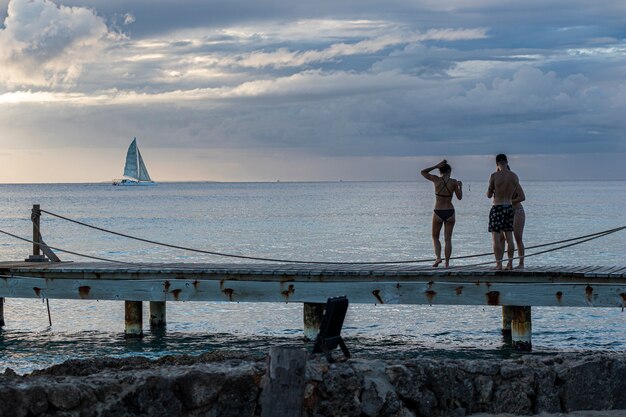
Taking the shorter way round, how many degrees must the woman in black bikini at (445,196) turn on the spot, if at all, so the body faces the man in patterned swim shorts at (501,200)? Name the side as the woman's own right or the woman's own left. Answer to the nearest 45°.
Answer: approximately 135° to the woman's own right

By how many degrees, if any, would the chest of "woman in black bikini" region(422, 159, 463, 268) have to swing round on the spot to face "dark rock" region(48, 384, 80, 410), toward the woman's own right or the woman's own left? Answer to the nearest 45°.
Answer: approximately 180°

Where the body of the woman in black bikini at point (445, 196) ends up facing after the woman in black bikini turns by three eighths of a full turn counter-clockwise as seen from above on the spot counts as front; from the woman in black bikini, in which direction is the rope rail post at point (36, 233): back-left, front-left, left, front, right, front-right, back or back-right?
front-right

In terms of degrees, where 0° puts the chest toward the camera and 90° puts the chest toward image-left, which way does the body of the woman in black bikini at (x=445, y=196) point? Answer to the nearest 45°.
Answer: approximately 180°

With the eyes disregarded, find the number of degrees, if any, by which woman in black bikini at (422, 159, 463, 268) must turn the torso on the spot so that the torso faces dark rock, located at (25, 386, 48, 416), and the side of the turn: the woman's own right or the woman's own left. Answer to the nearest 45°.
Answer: approximately 180°

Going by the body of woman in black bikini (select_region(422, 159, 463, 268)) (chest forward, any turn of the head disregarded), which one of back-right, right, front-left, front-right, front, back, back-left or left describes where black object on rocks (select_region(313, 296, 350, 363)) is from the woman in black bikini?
back
